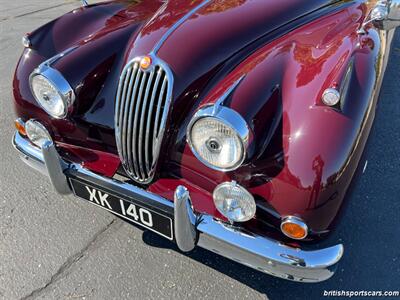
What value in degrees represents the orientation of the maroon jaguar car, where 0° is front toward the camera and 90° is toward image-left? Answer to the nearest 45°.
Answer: approximately 45°
